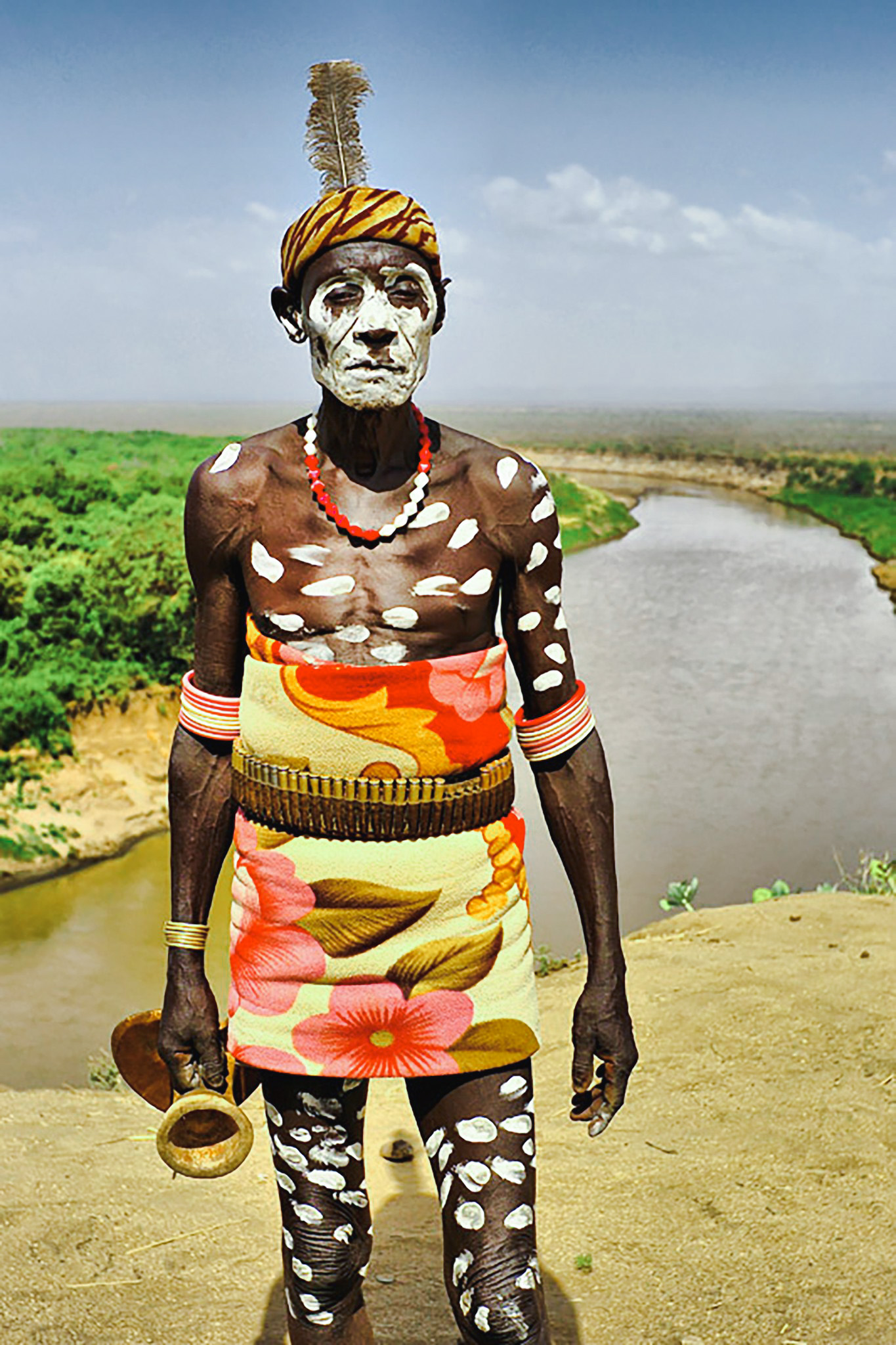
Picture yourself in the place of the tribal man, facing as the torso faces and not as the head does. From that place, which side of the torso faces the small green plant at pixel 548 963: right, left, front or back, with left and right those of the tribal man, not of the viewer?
back

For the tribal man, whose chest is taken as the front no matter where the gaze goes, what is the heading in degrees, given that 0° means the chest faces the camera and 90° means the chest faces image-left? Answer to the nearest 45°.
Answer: approximately 0°
